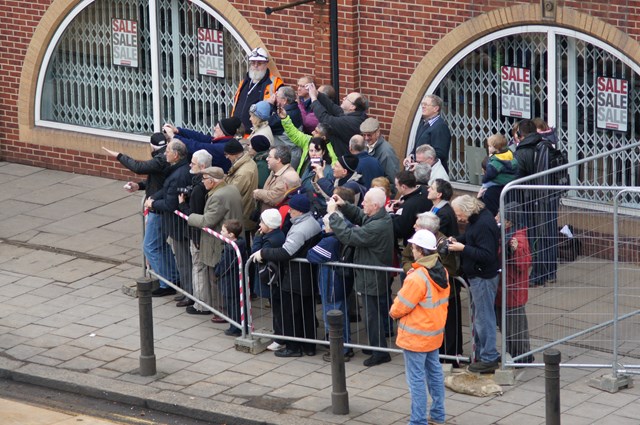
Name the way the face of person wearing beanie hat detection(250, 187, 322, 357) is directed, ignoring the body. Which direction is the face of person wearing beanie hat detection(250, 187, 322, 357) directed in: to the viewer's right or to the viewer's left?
to the viewer's left

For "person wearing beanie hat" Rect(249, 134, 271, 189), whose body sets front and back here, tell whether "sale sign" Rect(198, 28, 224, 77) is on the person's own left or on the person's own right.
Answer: on the person's own right

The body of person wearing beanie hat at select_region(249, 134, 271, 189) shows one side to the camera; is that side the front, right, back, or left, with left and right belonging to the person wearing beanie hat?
left

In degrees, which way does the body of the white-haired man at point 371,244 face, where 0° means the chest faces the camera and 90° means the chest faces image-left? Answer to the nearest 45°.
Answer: approximately 90°

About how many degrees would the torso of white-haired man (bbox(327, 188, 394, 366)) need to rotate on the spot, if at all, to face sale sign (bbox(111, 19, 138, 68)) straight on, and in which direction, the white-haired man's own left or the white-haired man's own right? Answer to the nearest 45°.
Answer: approximately 45° to the white-haired man's own right

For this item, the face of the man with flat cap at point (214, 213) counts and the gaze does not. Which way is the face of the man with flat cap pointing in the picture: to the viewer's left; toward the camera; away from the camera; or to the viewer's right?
to the viewer's left

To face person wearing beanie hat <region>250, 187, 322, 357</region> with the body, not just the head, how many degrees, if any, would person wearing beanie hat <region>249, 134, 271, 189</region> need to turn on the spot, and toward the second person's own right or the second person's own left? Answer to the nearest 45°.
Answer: approximately 90° to the second person's own left

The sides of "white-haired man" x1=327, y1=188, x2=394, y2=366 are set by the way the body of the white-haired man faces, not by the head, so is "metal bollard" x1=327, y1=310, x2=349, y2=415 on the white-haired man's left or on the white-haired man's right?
on the white-haired man's left

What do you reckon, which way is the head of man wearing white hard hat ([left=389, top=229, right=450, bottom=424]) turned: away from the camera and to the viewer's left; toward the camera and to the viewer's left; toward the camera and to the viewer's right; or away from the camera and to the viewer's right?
away from the camera and to the viewer's left
